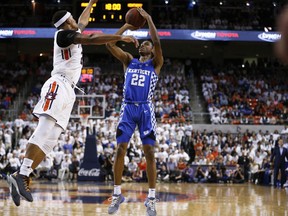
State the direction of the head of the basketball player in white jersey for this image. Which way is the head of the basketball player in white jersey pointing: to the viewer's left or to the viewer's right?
to the viewer's right

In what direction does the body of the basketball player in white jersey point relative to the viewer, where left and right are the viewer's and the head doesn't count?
facing to the right of the viewer

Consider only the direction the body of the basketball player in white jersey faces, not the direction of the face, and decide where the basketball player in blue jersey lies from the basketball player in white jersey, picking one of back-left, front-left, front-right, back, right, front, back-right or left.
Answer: front-left
